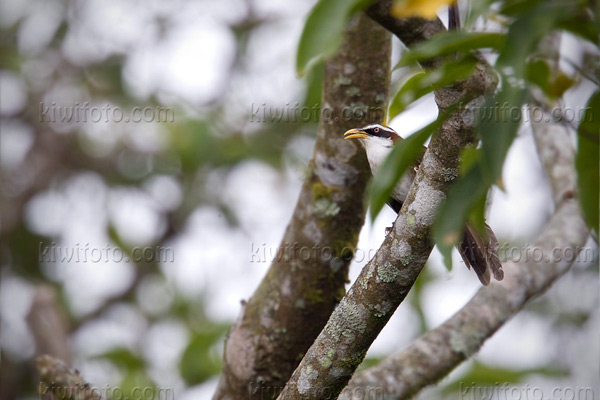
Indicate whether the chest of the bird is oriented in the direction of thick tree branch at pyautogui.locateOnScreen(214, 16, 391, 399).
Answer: yes

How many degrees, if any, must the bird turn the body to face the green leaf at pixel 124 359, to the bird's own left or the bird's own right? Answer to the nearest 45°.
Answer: approximately 45° to the bird's own right

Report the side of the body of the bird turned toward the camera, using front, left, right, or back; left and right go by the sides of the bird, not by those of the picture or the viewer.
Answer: left

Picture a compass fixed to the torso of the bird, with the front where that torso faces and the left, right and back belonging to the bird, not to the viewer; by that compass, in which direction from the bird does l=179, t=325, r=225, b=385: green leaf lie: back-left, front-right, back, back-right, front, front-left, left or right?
front-right

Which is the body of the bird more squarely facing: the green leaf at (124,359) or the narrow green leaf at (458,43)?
the green leaf

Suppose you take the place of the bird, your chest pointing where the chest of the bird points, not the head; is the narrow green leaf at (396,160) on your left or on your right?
on your left
